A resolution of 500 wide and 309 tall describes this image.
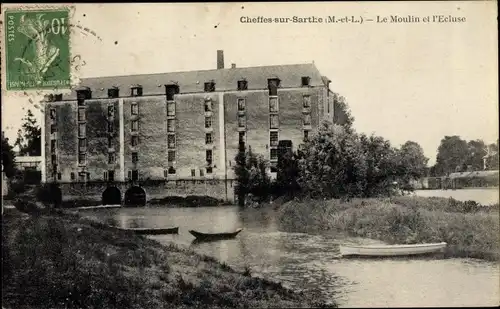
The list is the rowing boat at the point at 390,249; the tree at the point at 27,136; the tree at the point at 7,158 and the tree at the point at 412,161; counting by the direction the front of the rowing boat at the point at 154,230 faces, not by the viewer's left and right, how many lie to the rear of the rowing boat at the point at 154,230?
2

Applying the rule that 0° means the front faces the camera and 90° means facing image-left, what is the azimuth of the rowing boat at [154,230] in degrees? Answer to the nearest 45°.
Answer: approximately 90°

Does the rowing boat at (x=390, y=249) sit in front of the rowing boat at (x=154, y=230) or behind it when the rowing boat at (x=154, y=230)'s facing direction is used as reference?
behind
